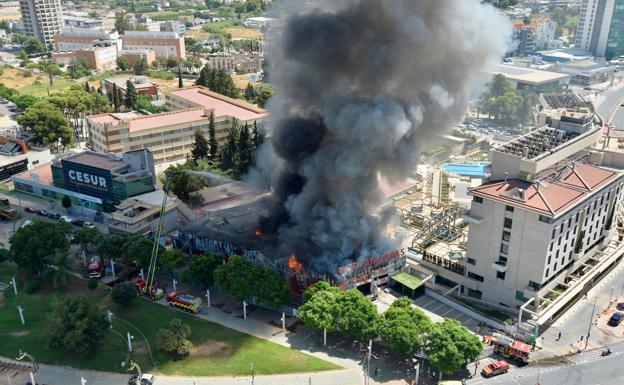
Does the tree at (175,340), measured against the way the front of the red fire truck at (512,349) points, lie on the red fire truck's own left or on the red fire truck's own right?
on the red fire truck's own right

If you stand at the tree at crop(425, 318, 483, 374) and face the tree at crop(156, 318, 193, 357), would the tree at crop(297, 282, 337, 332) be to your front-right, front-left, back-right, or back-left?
front-right

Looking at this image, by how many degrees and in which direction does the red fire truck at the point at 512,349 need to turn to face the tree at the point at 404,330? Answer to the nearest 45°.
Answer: approximately 90° to its right

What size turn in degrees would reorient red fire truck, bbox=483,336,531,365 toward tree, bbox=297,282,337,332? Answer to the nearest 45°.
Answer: approximately 135° to its right

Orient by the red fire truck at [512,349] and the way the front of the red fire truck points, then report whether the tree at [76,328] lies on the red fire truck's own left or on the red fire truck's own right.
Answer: on the red fire truck's own right

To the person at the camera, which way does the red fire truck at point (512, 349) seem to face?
facing the viewer and to the right of the viewer
